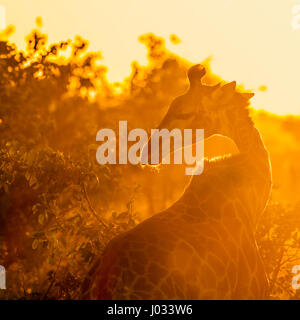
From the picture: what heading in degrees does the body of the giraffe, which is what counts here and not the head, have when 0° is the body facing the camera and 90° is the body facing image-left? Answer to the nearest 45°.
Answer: approximately 270°
